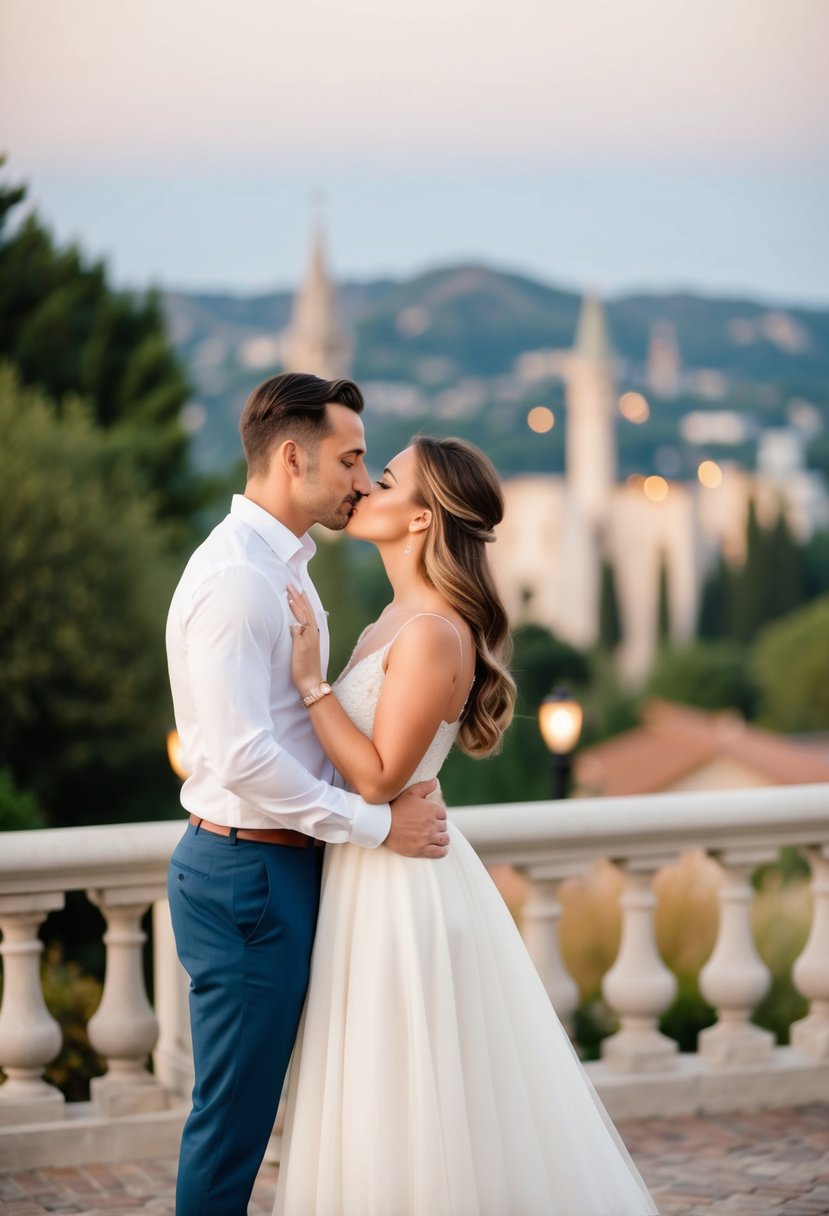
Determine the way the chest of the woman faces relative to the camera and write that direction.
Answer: to the viewer's left

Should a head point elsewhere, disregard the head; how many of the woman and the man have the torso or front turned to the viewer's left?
1

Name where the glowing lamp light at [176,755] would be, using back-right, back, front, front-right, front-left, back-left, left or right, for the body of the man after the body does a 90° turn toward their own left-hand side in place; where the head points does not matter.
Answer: front

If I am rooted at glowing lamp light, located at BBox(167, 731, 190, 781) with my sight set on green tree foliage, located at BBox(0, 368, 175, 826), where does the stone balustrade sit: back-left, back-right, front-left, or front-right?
back-right

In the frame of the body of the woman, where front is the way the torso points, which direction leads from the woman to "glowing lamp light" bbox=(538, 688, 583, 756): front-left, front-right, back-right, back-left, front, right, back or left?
right

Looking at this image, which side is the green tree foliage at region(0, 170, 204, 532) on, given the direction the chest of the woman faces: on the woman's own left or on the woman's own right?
on the woman's own right

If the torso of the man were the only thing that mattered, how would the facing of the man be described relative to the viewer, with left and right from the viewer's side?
facing to the right of the viewer

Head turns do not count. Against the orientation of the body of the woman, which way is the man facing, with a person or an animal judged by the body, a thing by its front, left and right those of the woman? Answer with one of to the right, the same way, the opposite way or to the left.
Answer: the opposite way

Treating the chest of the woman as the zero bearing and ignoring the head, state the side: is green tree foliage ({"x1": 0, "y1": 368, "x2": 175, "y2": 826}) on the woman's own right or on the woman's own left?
on the woman's own right

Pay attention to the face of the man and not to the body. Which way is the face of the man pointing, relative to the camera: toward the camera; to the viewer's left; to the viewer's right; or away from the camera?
to the viewer's right

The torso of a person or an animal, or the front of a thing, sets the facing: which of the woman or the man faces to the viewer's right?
the man

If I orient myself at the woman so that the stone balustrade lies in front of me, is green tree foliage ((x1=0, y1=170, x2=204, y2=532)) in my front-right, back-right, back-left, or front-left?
front-left
